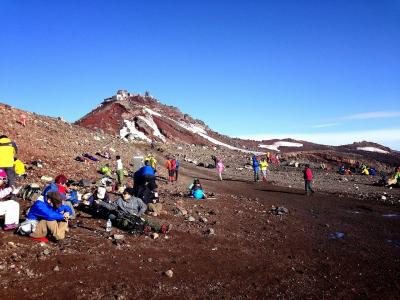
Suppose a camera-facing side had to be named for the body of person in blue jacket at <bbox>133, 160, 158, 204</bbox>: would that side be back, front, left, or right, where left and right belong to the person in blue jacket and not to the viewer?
back

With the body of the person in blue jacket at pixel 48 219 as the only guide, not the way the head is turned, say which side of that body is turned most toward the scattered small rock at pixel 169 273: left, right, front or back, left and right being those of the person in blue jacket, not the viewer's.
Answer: front

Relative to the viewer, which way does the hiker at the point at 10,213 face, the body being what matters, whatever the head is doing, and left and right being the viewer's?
facing to the right of the viewer

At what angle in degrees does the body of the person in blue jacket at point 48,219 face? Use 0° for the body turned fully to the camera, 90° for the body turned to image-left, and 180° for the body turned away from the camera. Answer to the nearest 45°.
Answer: approximately 315°

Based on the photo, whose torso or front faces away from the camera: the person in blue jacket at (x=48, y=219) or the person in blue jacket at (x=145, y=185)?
the person in blue jacket at (x=145, y=185)

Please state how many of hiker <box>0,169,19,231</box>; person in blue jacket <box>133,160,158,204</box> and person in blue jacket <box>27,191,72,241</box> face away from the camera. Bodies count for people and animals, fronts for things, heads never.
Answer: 1

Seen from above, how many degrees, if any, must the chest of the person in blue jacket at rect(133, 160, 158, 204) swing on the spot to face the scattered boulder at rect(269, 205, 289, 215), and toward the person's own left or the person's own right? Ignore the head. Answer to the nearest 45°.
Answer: approximately 90° to the person's own right

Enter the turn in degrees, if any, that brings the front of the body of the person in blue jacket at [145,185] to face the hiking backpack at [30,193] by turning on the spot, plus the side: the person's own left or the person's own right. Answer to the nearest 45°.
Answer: approximately 90° to the person's own left

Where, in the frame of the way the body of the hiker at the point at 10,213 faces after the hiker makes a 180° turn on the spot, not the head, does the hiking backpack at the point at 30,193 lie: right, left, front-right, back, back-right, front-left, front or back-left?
right

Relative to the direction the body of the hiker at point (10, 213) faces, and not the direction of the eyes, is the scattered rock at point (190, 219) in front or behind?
in front

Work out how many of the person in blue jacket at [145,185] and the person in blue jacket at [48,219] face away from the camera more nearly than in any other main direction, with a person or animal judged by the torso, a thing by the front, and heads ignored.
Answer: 1

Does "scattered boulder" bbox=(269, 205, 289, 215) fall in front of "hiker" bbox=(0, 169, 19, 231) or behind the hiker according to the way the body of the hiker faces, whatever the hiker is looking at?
in front

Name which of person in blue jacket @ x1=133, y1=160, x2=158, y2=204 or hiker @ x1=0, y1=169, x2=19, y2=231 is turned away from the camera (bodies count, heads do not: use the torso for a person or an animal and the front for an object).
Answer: the person in blue jacket

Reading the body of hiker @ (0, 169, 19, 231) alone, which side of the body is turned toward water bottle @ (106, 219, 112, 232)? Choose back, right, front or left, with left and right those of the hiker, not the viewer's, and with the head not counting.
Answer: front

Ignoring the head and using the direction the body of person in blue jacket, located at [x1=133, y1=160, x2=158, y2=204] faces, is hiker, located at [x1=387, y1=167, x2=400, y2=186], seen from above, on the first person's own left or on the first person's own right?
on the first person's own right
